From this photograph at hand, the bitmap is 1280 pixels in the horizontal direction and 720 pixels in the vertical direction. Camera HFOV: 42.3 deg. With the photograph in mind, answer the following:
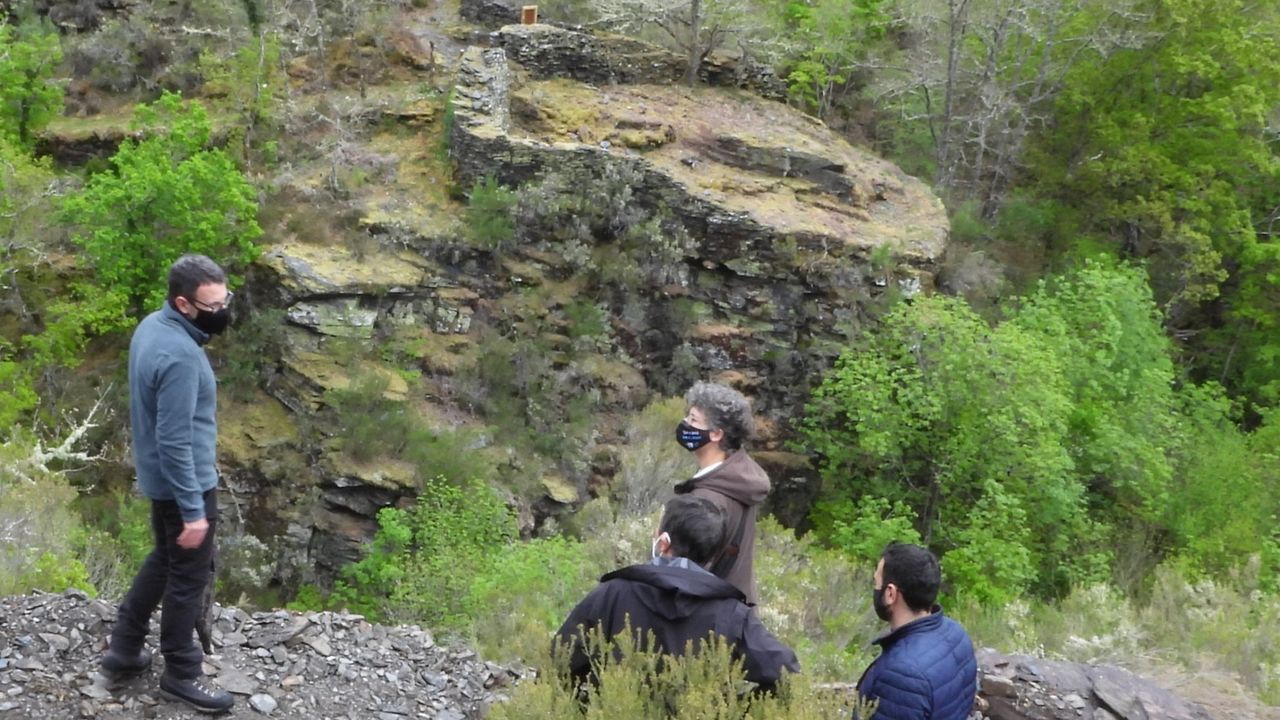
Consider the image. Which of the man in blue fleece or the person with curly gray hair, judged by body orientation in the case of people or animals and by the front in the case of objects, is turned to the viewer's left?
the person with curly gray hair

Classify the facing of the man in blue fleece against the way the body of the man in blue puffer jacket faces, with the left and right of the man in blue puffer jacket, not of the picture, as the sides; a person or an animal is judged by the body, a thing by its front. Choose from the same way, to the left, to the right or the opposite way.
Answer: to the right

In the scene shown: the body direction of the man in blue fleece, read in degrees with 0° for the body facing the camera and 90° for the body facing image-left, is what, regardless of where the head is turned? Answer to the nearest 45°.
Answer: approximately 270°

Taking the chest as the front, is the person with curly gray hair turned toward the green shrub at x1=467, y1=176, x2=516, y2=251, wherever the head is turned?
no

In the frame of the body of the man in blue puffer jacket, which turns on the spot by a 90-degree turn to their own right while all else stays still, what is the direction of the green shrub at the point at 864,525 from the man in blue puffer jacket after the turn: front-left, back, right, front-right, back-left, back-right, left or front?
front-left

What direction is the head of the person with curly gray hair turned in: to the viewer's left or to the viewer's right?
to the viewer's left

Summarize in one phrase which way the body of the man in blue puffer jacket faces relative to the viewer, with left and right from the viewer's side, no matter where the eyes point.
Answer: facing away from the viewer and to the left of the viewer

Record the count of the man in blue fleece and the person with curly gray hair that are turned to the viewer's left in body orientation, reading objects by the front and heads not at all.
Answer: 1

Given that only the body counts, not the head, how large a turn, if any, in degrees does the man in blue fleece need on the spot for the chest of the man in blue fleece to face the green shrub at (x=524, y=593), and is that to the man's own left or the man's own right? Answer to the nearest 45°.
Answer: approximately 45° to the man's own left

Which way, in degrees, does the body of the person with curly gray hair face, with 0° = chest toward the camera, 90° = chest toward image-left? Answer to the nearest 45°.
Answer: approximately 90°

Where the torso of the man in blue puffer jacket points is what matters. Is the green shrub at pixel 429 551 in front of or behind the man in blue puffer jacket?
in front

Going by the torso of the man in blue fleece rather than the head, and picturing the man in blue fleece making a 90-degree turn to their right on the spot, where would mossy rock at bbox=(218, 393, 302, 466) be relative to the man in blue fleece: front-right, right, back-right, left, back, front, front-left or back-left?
back

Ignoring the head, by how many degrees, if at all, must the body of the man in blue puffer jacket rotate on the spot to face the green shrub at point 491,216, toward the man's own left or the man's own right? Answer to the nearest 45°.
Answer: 0° — they already face it

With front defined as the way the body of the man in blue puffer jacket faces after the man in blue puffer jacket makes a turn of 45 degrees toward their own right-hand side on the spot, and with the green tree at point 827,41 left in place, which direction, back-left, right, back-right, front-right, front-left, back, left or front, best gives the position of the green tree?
front
